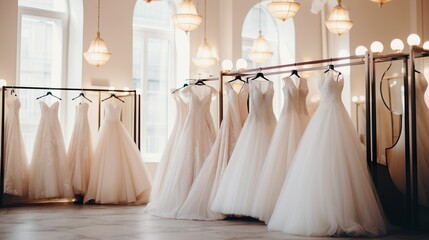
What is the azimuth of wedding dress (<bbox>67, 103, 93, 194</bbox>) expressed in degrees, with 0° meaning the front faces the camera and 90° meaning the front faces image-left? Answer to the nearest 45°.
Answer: approximately 0°

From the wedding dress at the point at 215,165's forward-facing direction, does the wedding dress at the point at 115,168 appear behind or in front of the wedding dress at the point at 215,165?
behind

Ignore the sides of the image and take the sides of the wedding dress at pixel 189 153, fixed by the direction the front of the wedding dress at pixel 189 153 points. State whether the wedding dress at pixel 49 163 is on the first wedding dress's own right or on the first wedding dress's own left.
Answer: on the first wedding dress's own right
